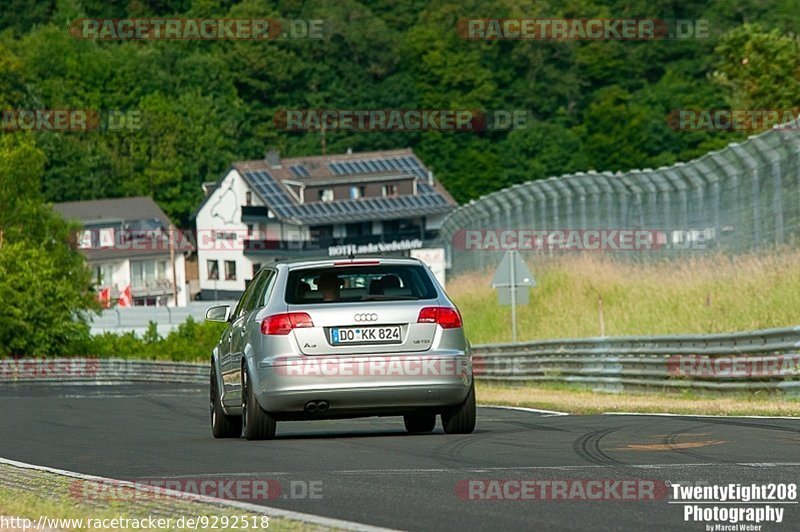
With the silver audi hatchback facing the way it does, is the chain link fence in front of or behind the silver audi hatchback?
in front

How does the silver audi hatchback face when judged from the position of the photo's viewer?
facing away from the viewer
